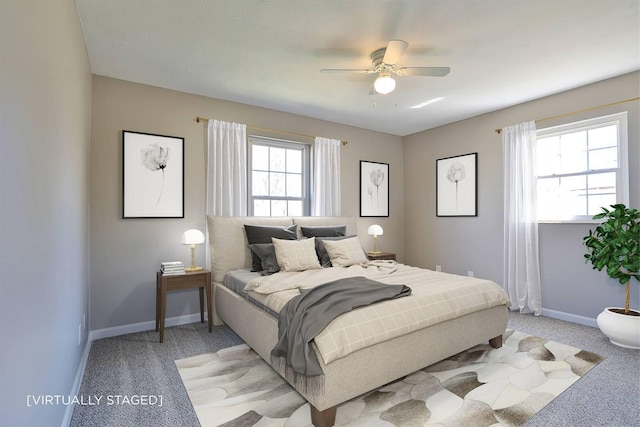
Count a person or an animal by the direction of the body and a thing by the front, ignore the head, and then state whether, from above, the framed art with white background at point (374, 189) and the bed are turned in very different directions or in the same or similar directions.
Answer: same or similar directions

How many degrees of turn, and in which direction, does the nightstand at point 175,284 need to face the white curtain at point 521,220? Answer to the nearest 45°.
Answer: approximately 90° to its left

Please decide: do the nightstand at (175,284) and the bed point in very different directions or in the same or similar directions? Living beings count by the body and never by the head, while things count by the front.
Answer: same or similar directions

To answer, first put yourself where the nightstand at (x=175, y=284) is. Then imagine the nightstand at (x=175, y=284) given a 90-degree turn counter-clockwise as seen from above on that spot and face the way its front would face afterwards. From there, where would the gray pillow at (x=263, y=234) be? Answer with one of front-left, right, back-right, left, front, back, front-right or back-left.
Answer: front

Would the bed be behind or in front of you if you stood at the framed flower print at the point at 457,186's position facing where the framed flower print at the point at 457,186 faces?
in front

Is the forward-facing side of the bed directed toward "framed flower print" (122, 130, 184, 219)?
no

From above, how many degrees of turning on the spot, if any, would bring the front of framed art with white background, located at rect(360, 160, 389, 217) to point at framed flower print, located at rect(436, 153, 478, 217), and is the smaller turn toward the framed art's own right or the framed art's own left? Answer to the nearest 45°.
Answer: approximately 45° to the framed art's own left

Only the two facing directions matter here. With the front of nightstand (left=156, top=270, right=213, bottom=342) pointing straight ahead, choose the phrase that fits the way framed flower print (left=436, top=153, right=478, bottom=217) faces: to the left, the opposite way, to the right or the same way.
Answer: to the right

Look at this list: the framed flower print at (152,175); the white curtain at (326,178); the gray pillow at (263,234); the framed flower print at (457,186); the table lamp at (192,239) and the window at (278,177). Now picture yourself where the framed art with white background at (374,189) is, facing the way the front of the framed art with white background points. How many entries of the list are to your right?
5

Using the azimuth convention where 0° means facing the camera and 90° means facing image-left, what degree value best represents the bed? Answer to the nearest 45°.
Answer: approximately 315°

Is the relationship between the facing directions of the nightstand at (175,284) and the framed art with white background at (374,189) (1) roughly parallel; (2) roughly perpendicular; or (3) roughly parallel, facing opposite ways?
roughly parallel

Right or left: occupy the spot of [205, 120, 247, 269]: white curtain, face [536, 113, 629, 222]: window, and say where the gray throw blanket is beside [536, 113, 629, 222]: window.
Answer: right

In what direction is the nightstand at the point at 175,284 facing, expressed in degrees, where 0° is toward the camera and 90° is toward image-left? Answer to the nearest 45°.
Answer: approximately 0°

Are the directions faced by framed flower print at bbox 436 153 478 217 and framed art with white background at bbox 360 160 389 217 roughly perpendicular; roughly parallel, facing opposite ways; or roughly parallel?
roughly perpendicular

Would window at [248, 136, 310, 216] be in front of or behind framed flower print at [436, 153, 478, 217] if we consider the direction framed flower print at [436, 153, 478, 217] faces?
in front

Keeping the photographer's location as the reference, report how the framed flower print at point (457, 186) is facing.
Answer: facing the viewer and to the left of the viewer

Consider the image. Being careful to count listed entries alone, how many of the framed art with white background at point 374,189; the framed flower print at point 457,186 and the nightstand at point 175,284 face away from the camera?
0

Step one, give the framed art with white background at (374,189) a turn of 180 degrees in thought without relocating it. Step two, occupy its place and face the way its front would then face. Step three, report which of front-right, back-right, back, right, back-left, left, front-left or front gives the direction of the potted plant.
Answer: back

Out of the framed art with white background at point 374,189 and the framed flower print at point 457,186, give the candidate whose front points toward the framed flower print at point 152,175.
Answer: the framed flower print at point 457,186

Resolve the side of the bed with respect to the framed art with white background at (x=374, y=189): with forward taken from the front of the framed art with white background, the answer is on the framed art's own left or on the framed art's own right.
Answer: on the framed art's own right

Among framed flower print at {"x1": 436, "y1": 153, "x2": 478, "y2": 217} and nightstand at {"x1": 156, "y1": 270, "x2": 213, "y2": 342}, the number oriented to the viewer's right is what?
0
